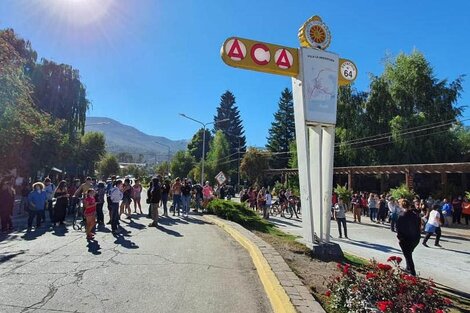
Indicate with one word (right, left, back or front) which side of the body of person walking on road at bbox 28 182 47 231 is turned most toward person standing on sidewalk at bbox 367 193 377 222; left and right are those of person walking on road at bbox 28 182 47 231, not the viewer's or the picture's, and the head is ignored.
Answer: left

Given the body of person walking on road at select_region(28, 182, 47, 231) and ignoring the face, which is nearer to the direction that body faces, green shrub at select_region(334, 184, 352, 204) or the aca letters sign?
the aca letters sign

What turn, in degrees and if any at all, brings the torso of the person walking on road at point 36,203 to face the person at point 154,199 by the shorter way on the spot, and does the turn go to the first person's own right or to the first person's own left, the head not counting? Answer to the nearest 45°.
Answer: approximately 90° to the first person's own left

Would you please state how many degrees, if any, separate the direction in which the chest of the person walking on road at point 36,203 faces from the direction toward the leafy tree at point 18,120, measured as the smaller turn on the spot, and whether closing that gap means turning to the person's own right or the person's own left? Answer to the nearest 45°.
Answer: approximately 180°

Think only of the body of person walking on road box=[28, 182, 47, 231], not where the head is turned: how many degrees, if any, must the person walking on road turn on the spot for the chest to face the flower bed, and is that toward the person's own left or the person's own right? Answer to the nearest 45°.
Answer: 0° — they already face it

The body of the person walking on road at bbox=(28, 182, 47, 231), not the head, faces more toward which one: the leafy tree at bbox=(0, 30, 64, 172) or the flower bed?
the flower bed

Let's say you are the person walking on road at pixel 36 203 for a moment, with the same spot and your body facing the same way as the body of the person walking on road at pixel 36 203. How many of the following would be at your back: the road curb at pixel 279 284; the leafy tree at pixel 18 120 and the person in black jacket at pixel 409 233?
1

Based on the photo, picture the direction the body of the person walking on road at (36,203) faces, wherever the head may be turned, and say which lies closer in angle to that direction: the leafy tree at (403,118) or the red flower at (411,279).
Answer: the red flower

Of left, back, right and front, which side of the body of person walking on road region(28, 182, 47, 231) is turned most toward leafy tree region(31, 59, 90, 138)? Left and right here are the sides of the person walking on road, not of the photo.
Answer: back

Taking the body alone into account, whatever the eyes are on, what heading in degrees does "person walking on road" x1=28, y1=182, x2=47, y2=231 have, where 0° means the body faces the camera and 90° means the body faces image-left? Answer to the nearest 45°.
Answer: approximately 0°

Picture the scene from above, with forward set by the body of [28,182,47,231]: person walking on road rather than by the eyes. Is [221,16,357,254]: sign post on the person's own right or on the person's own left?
on the person's own left
